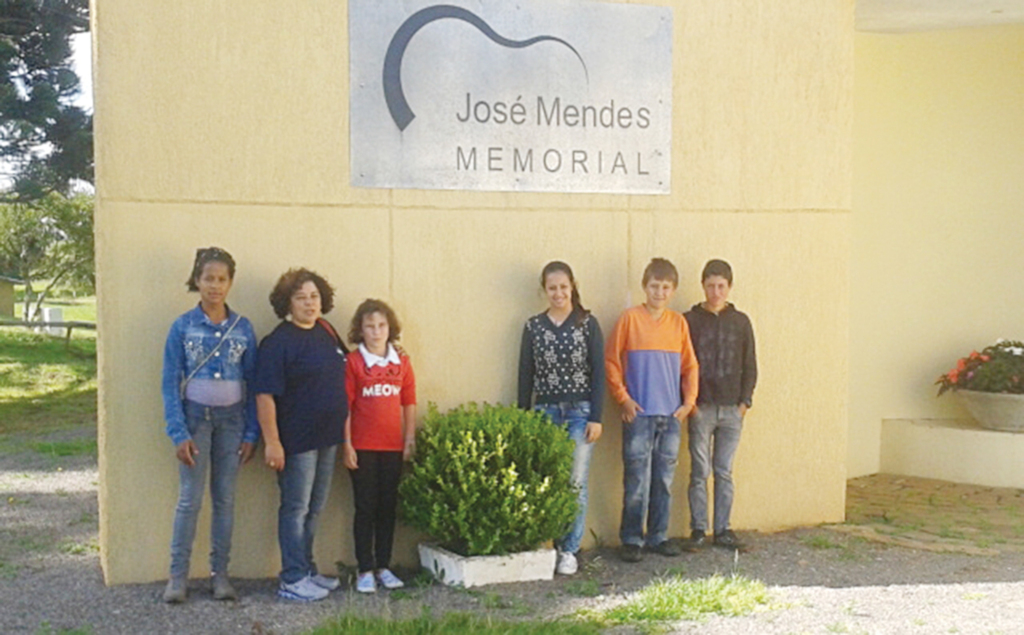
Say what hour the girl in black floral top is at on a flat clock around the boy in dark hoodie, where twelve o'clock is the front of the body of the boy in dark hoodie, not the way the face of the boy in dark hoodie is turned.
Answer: The girl in black floral top is roughly at 2 o'clock from the boy in dark hoodie.

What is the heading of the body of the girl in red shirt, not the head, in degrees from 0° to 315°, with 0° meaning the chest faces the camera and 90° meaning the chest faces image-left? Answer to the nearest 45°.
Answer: approximately 0°

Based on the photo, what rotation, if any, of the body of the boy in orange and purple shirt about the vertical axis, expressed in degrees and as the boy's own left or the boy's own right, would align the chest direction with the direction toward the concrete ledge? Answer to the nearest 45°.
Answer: approximately 135° to the boy's own left

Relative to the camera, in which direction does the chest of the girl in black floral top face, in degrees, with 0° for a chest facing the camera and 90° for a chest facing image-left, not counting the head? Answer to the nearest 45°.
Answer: approximately 0°

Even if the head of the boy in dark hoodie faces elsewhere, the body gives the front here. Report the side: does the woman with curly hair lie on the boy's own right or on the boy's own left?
on the boy's own right

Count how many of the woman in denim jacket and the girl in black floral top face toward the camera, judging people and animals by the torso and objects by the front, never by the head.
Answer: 2

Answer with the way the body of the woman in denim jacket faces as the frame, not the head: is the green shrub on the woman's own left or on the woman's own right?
on the woman's own left

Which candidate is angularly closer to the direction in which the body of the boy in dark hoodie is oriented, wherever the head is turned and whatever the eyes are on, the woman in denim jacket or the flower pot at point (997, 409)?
the woman in denim jacket

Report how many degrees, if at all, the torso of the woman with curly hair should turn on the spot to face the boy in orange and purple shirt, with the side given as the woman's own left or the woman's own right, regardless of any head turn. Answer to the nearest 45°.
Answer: approximately 45° to the woman's own left
